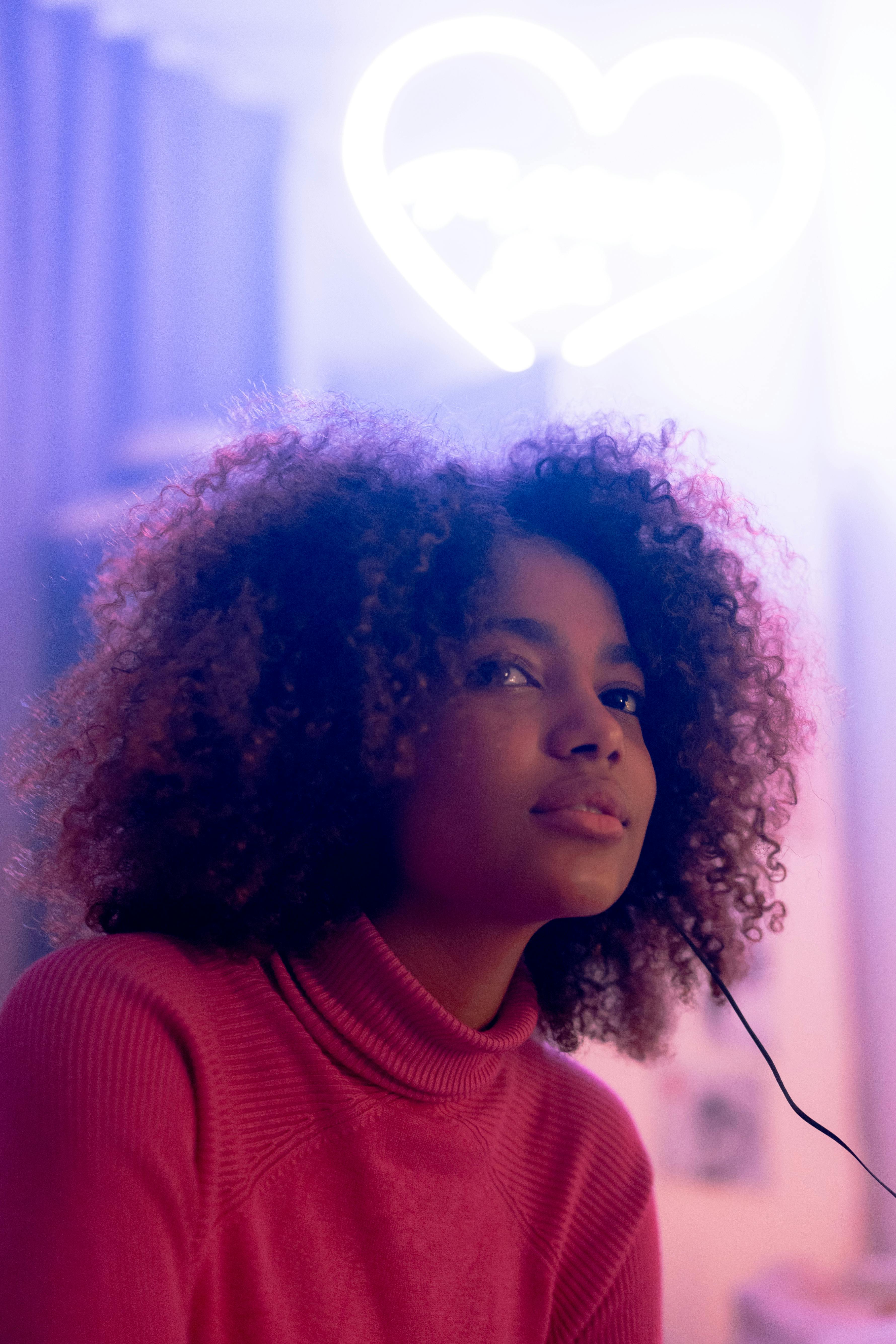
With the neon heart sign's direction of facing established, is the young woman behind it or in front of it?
in front

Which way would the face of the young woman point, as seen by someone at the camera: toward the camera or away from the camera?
toward the camera

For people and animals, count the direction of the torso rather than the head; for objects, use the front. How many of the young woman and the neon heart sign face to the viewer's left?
0

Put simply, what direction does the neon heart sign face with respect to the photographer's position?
facing the viewer

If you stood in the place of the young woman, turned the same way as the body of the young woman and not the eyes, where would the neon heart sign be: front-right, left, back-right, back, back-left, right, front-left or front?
back-left
